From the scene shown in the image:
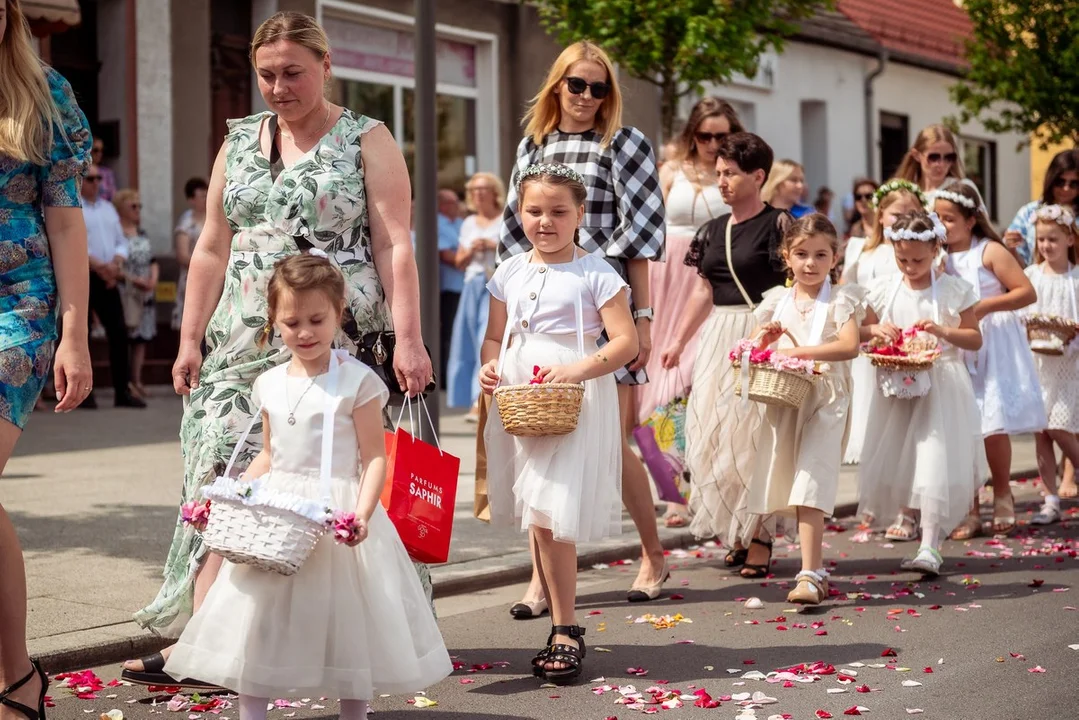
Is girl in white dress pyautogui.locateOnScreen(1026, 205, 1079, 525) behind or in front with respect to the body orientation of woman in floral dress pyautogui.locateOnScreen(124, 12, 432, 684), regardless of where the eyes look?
behind

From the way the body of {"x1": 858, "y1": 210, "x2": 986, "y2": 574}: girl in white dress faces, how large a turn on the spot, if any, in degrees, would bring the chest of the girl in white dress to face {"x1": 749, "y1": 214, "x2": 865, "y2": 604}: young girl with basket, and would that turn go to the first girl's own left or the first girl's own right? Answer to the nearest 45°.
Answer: approximately 45° to the first girl's own right

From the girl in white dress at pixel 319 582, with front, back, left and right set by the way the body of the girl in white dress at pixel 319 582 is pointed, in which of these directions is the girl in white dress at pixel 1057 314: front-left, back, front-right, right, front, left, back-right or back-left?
back

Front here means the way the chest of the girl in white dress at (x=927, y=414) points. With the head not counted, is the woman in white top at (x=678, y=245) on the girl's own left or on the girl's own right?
on the girl's own right

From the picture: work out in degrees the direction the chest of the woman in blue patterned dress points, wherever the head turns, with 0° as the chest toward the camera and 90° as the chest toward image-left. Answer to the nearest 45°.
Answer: approximately 45°

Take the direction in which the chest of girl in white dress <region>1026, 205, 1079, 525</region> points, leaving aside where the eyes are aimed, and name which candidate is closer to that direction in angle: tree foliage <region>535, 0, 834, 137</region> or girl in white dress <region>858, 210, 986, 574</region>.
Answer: the girl in white dress

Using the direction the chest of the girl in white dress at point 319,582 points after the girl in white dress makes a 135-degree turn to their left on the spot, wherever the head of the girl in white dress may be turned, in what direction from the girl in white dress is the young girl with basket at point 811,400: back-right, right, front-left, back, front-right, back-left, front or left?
front-left

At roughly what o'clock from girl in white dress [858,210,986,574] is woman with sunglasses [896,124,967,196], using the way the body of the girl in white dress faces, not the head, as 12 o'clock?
The woman with sunglasses is roughly at 6 o'clock from the girl in white dress.
